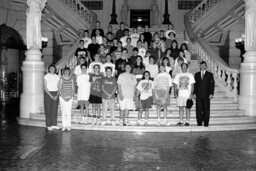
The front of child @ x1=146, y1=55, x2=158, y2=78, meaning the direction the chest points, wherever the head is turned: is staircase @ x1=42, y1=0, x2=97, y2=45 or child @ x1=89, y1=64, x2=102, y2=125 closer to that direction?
the child

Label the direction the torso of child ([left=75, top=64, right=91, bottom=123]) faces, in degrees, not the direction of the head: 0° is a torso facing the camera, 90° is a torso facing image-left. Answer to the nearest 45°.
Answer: approximately 0°

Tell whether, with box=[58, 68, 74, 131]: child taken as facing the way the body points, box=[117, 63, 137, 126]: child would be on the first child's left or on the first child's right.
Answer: on the first child's left

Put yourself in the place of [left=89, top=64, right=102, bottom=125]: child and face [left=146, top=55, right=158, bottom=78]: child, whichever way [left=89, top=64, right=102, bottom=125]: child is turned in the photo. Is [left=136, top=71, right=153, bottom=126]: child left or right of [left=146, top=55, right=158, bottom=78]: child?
right

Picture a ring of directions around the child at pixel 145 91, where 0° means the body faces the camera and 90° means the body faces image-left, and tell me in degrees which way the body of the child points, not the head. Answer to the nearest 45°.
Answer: approximately 0°

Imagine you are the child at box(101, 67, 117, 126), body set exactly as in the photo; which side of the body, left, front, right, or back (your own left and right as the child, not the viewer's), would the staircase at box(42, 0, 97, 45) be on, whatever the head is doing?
back

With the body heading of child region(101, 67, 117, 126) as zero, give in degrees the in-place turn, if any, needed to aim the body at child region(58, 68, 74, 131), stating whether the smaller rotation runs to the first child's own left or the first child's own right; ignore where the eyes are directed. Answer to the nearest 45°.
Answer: approximately 90° to the first child's own right
